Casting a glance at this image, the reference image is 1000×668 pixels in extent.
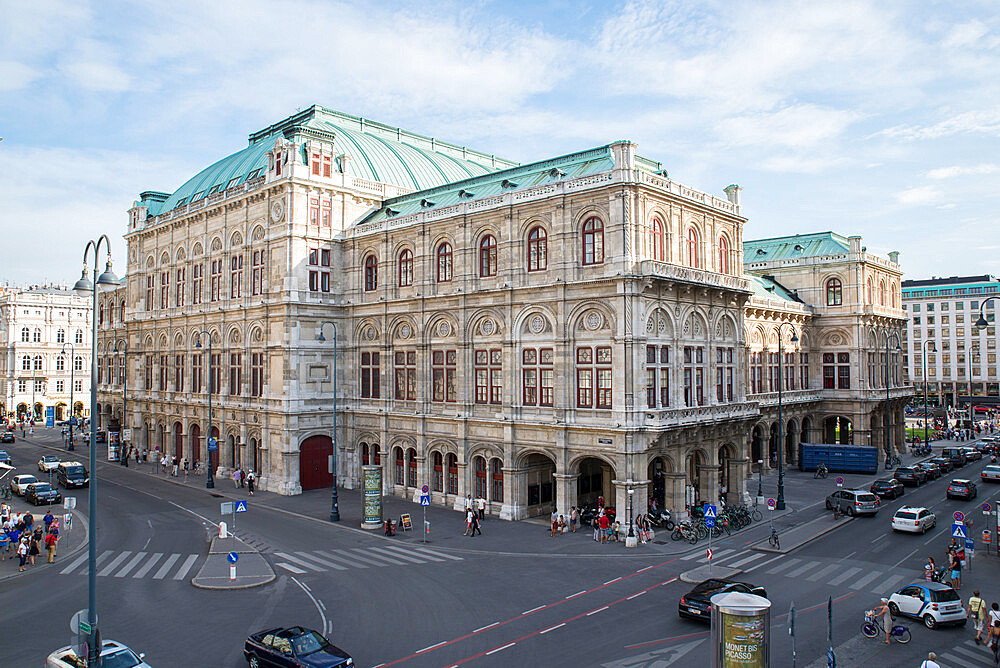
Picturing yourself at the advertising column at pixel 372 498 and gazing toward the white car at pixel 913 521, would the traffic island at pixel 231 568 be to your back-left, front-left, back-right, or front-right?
back-right

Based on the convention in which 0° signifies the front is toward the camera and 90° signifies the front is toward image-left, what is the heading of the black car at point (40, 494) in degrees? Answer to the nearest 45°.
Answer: approximately 315°
